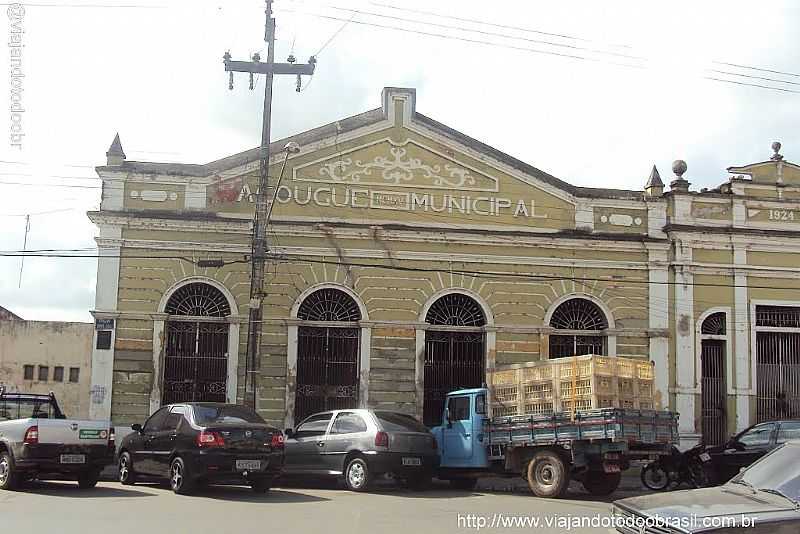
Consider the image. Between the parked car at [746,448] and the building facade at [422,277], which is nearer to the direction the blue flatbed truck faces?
the building facade

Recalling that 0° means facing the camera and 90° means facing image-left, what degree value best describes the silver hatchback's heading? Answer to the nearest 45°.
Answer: approximately 135°

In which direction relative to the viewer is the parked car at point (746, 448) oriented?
to the viewer's left

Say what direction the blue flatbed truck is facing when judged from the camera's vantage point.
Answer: facing away from the viewer and to the left of the viewer

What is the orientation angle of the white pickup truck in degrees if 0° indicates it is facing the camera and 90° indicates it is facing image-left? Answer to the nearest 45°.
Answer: approximately 135°

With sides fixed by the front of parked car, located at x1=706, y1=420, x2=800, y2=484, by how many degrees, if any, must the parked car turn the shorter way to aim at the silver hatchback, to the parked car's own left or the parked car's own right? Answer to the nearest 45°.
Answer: approximately 45° to the parked car's own left
